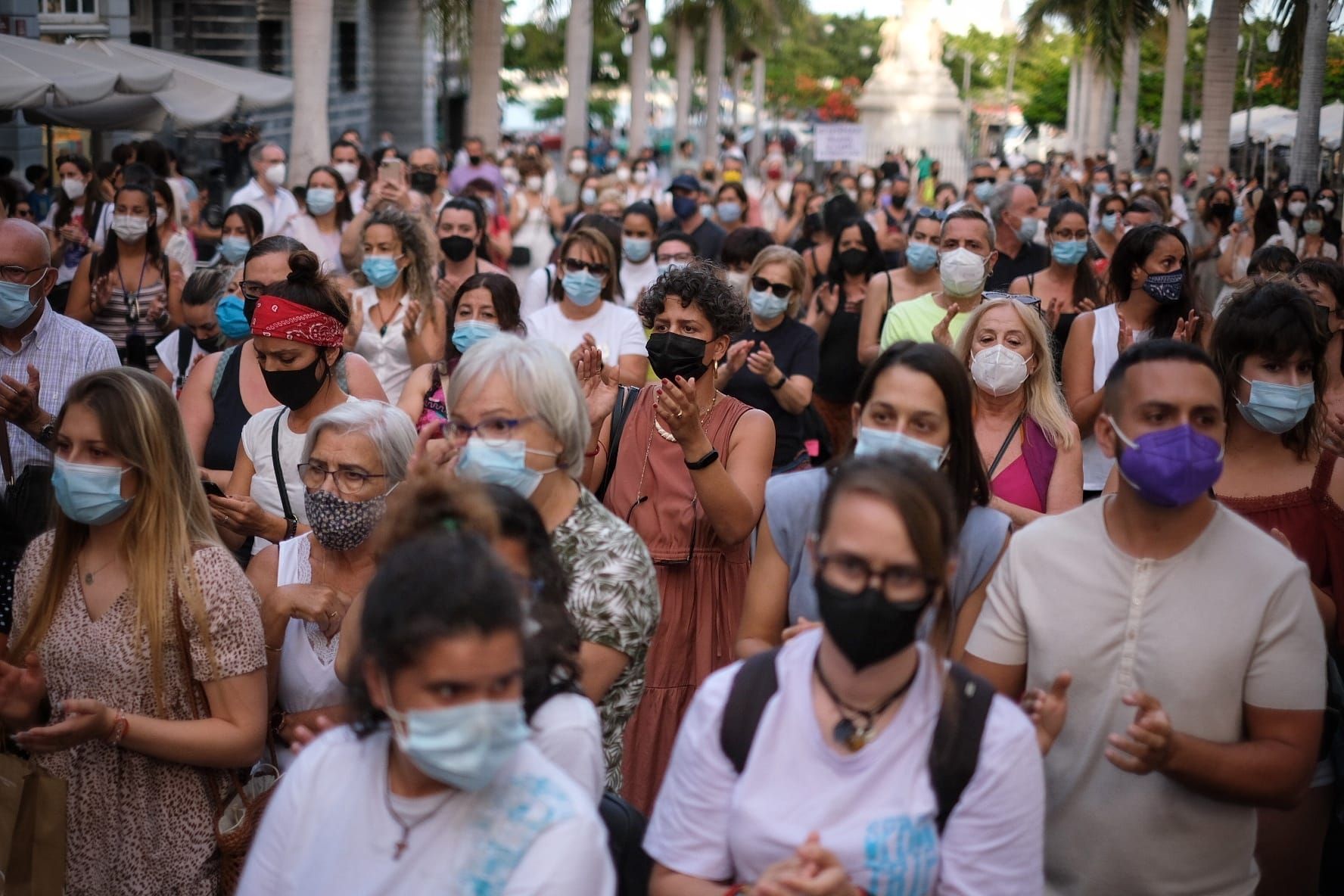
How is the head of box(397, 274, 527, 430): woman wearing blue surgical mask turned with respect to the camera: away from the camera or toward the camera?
toward the camera

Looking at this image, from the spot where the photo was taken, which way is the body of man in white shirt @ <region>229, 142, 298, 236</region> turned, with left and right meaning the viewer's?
facing the viewer and to the right of the viewer

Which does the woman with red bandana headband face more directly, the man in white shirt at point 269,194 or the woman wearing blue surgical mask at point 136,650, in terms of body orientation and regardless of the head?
the woman wearing blue surgical mask

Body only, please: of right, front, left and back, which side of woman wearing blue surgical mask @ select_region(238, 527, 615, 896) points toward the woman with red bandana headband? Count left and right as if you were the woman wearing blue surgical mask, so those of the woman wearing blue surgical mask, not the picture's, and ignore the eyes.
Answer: back

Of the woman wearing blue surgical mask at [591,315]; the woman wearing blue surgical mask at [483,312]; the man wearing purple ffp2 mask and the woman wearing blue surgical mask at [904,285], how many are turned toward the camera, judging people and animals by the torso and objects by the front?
4

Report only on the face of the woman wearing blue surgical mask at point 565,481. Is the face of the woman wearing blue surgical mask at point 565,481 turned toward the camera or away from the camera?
toward the camera

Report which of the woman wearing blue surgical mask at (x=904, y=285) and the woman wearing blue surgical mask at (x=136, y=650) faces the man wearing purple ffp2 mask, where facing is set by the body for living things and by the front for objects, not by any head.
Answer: the woman wearing blue surgical mask at (x=904, y=285)

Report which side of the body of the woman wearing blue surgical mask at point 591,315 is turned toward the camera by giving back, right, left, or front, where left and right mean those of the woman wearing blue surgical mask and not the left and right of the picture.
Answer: front

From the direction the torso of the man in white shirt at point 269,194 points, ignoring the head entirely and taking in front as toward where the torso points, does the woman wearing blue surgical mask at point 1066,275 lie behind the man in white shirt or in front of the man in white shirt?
in front

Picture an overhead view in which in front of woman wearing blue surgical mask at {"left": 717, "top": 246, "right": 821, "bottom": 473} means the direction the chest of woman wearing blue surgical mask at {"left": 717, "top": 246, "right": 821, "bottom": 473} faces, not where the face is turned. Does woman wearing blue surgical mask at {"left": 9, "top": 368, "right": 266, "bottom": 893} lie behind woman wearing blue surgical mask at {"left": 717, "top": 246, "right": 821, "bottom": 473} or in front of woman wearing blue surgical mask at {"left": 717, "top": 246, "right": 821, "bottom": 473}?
in front

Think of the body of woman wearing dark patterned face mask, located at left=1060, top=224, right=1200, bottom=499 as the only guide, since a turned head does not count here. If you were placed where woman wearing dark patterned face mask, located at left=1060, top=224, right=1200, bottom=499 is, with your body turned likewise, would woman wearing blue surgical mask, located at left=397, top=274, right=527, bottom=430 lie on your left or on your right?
on your right

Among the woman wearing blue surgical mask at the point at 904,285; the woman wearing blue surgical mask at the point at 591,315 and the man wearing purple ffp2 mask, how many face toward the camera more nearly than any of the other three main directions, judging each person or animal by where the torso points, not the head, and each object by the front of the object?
3

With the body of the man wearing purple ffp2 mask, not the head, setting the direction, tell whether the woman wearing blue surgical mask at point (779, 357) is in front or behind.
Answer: behind

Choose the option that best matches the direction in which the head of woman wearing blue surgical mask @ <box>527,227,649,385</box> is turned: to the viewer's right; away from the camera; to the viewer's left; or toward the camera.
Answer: toward the camera

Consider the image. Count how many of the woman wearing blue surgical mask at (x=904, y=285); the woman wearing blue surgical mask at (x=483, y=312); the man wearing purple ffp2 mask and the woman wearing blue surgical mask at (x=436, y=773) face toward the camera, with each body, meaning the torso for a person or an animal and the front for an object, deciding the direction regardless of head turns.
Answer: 4
